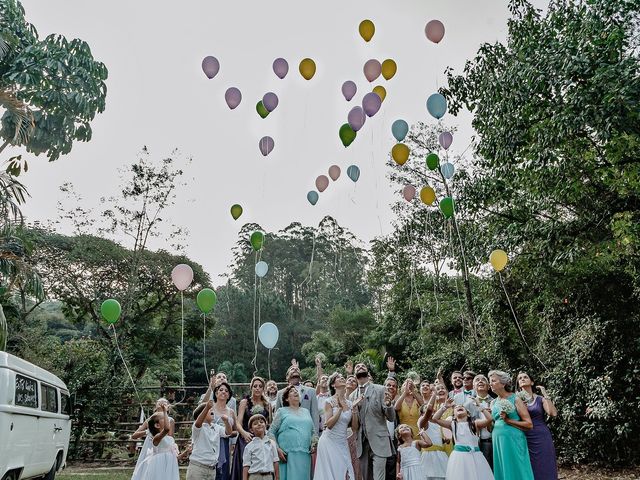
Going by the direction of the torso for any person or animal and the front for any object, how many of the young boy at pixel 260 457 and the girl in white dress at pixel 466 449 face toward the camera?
2

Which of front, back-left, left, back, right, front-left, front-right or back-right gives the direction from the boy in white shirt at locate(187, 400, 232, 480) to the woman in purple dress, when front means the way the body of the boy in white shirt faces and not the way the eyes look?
front-left

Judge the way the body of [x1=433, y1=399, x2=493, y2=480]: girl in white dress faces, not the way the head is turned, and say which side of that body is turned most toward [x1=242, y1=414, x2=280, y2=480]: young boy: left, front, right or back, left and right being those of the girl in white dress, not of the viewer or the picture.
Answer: right

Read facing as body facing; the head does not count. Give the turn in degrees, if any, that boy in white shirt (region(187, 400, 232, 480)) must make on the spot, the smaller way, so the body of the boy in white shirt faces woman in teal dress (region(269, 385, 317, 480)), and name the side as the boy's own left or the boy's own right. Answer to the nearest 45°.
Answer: approximately 45° to the boy's own left

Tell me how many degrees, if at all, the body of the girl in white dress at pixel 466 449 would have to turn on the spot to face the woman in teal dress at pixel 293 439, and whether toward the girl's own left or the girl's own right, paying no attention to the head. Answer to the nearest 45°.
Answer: approximately 90° to the girl's own right
